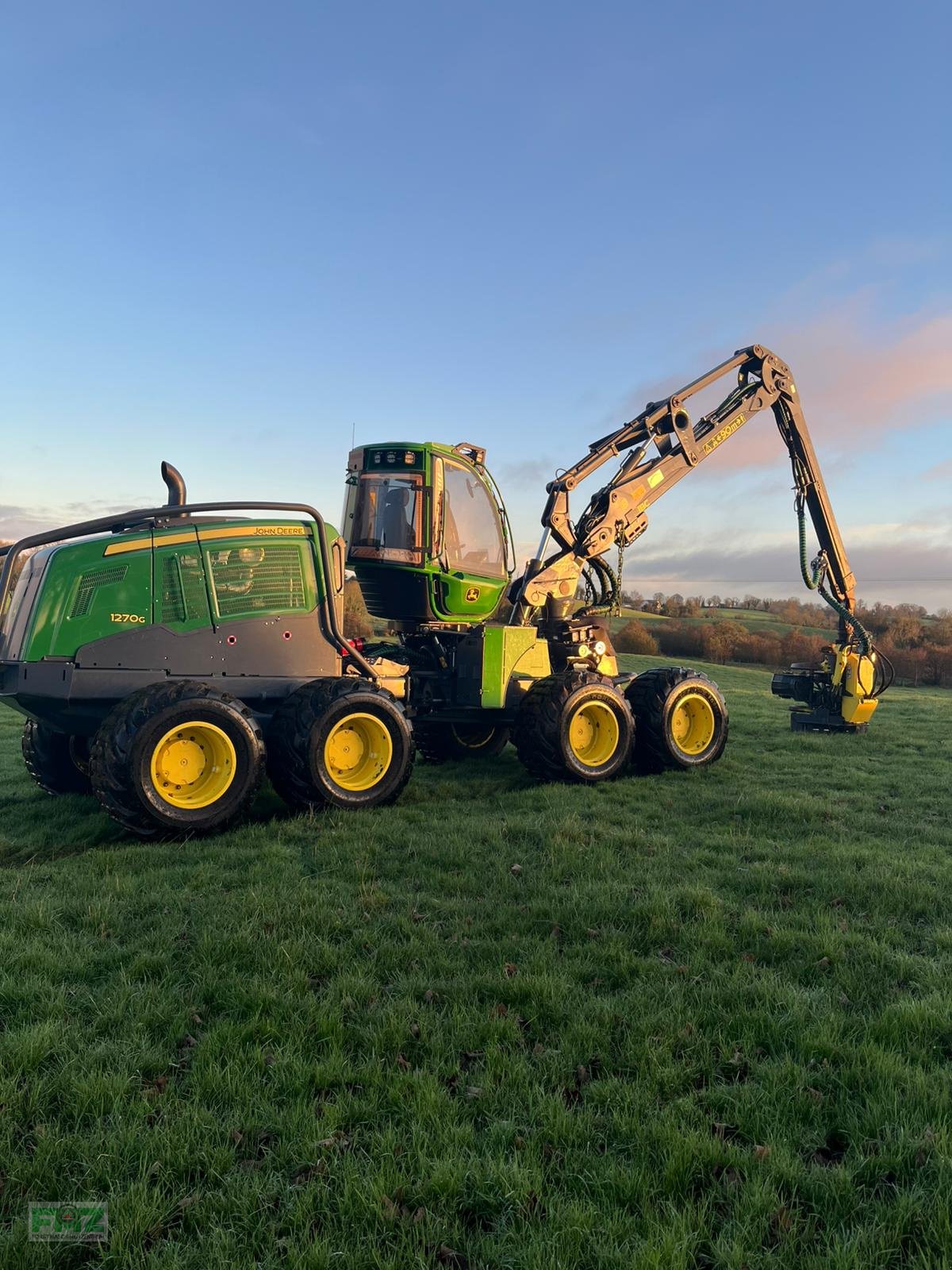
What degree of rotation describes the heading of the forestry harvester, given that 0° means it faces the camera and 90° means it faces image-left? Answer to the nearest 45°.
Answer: approximately 225°
